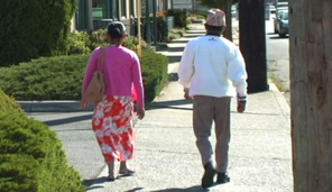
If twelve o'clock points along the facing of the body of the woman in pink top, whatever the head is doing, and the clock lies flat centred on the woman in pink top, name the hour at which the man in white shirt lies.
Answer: The man in white shirt is roughly at 4 o'clock from the woman in pink top.

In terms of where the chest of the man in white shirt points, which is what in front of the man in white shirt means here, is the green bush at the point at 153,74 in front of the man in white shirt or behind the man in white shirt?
in front

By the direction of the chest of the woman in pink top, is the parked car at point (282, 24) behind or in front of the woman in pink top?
in front

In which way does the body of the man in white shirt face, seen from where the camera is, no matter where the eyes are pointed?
away from the camera

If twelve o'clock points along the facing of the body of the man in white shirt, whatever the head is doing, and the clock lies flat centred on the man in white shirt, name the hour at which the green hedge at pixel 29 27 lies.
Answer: The green hedge is roughly at 11 o'clock from the man in white shirt.

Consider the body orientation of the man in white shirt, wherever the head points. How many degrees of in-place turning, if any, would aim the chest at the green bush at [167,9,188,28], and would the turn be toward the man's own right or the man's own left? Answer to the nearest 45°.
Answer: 0° — they already face it

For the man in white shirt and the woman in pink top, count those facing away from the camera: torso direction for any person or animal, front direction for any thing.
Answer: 2

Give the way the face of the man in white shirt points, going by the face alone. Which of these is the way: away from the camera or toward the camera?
away from the camera

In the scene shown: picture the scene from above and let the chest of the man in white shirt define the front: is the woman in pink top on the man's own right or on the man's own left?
on the man's own left

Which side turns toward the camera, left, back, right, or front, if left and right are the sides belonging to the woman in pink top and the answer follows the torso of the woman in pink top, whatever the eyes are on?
back
